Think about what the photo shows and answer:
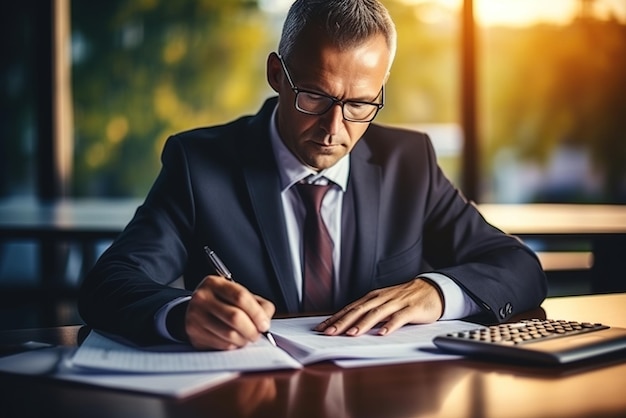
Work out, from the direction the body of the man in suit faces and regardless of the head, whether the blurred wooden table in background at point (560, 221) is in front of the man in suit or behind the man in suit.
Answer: behind

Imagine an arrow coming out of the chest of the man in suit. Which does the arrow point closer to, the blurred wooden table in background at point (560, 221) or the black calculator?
the black calculator

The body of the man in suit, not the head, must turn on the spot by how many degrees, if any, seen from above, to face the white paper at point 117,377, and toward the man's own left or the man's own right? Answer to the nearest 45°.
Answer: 0° — they already face it

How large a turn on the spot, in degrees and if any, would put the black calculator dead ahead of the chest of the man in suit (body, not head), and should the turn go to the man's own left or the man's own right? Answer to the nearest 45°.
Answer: approximately 45° to the man's own left

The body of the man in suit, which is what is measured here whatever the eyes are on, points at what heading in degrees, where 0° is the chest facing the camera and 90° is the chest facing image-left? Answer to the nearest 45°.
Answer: approximately 0°
